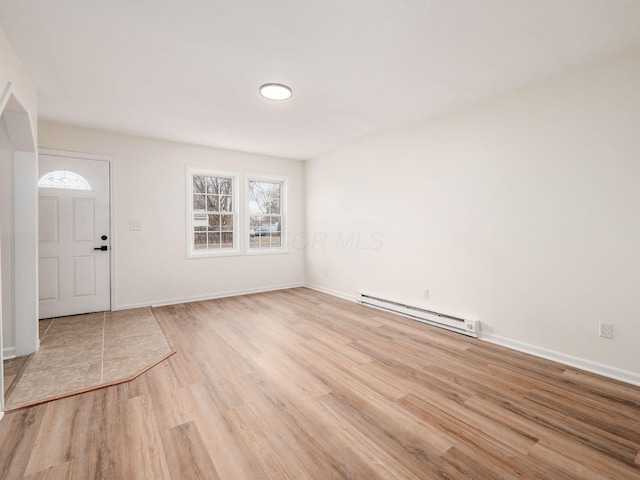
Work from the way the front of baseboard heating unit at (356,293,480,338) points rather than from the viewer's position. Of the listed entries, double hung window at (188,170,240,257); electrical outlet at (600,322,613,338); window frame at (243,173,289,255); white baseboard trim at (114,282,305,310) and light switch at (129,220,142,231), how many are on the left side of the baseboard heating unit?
1

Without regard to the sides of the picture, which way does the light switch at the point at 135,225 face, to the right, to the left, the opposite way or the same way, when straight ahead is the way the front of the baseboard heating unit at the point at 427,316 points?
to the left

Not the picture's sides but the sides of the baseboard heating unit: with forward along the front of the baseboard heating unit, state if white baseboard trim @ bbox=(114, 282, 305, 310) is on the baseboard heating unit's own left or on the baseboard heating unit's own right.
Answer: on the baseboard heating unit's own right

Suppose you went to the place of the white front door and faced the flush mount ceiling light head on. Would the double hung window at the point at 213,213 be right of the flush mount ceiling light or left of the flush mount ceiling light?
left

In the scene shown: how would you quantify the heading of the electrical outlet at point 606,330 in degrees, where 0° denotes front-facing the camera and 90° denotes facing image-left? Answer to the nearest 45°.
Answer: approximately 0°

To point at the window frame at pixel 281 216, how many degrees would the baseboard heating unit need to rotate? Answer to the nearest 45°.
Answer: approximately 90° to its right

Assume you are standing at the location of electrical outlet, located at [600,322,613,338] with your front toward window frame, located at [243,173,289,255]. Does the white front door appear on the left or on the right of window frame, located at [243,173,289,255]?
left

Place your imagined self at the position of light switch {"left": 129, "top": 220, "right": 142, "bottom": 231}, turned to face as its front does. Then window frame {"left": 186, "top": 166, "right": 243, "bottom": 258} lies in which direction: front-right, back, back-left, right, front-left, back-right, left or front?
left

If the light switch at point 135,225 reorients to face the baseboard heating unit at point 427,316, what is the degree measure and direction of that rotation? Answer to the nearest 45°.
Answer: approximately 45° to its left

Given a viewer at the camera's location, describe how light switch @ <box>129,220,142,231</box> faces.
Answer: facing the viewer

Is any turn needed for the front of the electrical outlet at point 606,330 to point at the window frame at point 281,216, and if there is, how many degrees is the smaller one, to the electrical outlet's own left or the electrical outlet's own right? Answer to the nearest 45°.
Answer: approximately 90° to the electrical outlet's own right

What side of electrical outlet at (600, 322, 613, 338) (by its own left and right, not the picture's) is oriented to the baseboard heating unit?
right

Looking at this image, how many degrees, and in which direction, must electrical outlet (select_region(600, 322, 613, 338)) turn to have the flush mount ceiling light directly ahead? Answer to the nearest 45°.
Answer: approximately 45° to its right

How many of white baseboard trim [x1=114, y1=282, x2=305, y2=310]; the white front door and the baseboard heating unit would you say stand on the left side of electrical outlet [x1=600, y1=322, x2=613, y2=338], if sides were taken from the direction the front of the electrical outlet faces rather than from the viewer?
0

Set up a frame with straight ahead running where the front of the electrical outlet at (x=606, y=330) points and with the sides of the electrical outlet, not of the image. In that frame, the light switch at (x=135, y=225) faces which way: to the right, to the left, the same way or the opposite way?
to the left

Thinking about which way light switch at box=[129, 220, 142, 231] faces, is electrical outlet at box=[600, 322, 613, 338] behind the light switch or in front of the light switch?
in front

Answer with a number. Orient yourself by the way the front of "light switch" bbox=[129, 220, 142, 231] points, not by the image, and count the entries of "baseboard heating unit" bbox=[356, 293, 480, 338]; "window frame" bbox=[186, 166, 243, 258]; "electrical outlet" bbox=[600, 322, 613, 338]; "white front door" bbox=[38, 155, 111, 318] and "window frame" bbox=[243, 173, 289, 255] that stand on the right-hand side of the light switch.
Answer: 1

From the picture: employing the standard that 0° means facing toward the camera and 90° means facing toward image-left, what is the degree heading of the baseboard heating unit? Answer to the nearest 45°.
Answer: approximately 45°

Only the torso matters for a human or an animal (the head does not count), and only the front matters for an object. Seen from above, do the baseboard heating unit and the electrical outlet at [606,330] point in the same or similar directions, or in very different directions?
same or similar directions

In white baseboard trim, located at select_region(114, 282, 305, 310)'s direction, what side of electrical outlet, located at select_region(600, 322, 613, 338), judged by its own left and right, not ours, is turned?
right
